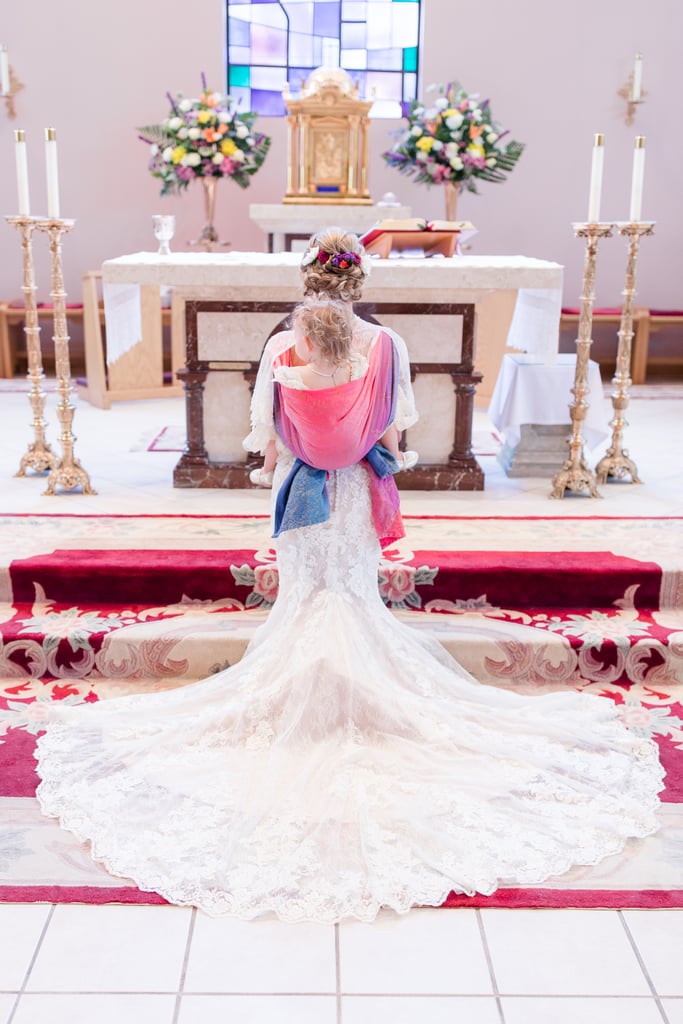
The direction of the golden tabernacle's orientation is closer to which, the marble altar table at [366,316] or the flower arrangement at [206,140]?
the marble altar table

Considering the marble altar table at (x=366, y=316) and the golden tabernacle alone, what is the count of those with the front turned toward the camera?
2

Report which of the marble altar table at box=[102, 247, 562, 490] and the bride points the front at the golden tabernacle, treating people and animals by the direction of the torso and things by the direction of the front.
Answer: the bride

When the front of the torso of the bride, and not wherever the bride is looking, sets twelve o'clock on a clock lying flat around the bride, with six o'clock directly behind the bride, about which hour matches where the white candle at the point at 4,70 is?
The white candle is roughly at 11 o'clock from the bride.

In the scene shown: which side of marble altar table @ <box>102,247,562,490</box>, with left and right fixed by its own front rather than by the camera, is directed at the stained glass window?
back

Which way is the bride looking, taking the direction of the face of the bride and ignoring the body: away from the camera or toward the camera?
away from the camera

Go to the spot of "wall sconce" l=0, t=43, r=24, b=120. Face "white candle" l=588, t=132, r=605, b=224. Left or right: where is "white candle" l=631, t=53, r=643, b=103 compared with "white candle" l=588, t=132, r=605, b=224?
left

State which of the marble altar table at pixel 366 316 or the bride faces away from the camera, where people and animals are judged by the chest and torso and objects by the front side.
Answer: the bride

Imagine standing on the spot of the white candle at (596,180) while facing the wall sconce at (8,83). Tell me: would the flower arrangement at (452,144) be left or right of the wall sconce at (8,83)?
right

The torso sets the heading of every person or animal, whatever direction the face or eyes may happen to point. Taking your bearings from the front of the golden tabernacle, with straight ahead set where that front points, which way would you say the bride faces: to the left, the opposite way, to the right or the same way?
the opposite way

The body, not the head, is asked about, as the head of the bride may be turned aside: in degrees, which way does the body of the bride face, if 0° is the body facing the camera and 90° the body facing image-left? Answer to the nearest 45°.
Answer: approximately 180°

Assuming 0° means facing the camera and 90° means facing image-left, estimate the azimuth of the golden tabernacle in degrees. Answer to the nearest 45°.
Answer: approximately 0°
